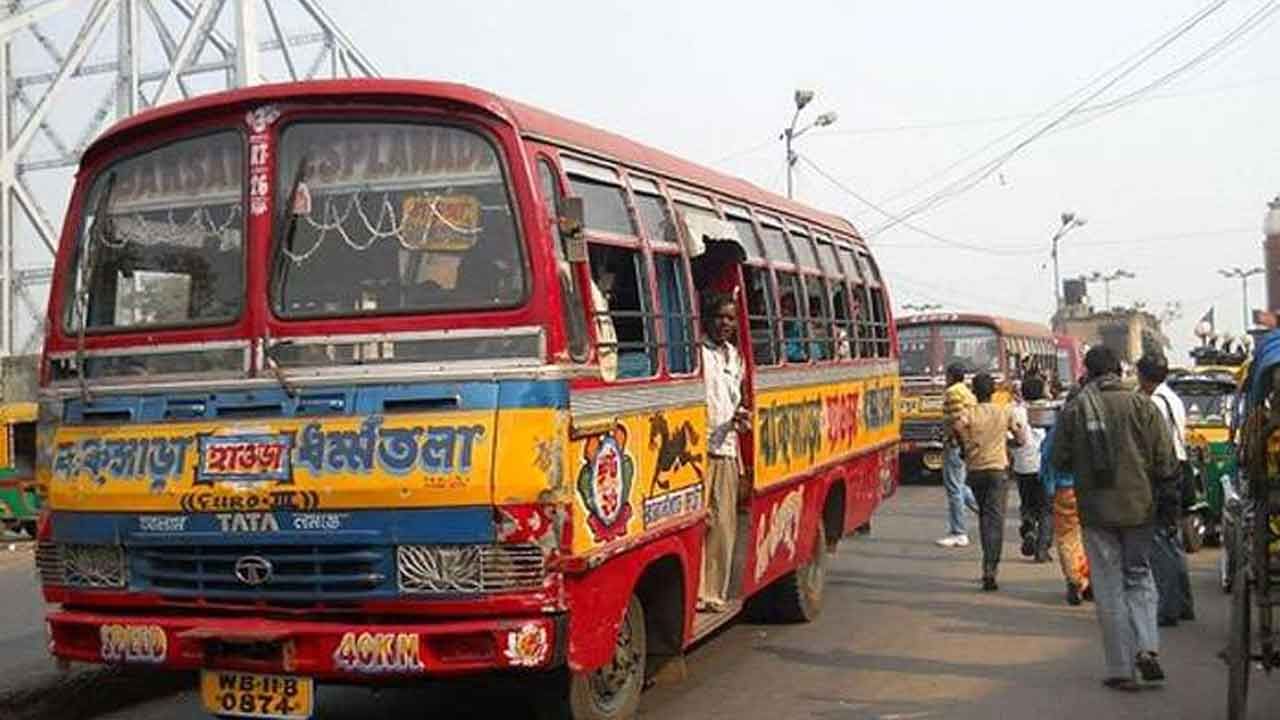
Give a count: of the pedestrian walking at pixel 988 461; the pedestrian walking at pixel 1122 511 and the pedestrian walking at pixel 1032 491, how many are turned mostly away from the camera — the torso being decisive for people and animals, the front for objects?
3

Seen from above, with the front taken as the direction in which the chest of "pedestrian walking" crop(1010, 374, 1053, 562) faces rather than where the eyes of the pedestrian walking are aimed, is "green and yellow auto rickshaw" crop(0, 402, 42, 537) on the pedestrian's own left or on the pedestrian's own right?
on the pedestrian's own left

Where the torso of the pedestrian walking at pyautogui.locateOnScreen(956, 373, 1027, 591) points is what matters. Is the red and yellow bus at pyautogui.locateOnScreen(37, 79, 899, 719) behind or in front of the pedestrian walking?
behind

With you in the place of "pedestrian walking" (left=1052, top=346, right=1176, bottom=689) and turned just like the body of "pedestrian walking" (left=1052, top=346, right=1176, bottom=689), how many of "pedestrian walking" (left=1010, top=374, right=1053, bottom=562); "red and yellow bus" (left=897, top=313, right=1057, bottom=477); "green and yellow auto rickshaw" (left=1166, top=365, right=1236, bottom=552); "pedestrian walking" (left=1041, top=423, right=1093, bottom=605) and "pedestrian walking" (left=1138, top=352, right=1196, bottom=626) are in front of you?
5

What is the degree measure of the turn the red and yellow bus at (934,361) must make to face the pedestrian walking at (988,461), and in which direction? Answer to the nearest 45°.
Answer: approximately 45° to its left

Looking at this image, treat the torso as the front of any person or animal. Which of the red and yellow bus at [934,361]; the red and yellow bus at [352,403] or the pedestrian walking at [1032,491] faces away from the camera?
the pedestrian walking

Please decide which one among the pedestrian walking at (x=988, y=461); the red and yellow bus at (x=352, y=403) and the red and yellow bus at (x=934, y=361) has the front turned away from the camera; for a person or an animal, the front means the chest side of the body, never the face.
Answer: the pedestrian walking

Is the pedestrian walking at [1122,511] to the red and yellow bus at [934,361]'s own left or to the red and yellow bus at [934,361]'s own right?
on its left

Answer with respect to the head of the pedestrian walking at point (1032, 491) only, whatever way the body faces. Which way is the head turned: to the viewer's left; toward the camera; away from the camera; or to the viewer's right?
away from the camera

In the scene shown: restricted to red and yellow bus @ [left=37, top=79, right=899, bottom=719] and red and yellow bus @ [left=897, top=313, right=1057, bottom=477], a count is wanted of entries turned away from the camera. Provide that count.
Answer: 0

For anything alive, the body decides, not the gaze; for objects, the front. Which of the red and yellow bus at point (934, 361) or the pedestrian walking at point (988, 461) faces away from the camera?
the pedestrian walking

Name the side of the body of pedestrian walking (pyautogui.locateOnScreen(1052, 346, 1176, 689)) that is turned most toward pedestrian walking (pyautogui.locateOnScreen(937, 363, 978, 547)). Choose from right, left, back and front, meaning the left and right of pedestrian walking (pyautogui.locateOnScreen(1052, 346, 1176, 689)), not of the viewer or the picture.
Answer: front

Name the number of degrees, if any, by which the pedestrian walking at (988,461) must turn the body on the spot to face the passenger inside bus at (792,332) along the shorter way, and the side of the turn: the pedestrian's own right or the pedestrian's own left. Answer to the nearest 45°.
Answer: approximately 135° to the pedestrian's own left

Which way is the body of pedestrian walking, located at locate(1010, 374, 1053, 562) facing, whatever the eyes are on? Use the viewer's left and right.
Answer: facing away from the viewer

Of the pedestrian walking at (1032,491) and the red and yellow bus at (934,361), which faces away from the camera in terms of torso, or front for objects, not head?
the pedestrian walking

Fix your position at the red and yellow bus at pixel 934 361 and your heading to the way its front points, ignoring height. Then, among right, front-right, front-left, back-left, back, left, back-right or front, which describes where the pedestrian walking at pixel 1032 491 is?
front-left

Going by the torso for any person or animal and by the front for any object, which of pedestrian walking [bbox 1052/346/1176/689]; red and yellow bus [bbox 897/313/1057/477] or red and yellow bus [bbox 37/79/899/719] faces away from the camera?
the pedestrian walking
